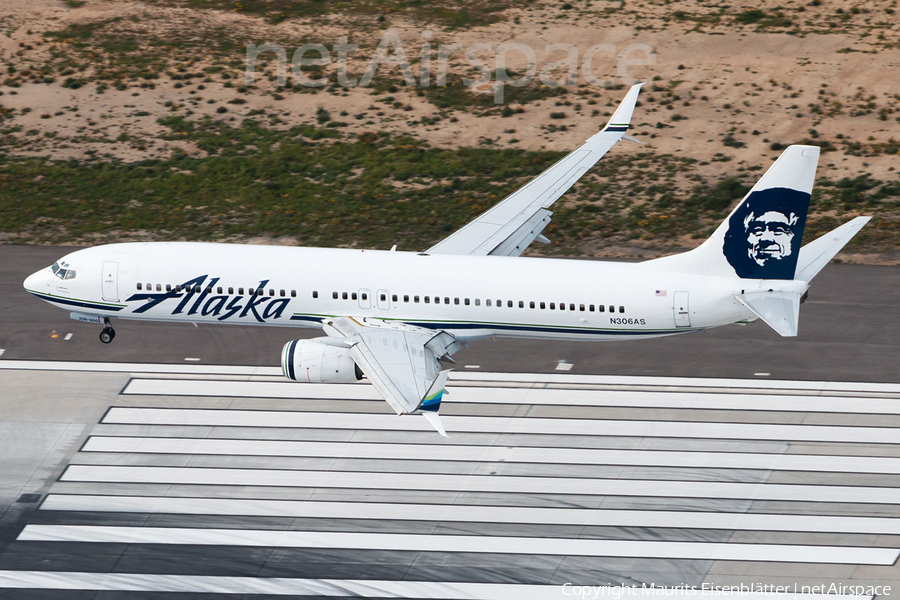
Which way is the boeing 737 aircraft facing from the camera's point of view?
to the viewer's left

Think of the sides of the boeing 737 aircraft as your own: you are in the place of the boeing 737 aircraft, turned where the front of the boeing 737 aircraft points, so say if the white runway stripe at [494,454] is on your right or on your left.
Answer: on your left

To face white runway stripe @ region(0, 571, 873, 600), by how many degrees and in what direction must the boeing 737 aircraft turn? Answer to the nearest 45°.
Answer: approximately 90° to its left

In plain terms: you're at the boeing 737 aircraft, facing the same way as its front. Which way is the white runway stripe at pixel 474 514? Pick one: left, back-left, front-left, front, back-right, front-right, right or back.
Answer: left

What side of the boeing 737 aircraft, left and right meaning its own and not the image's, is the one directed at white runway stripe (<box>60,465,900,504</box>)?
left

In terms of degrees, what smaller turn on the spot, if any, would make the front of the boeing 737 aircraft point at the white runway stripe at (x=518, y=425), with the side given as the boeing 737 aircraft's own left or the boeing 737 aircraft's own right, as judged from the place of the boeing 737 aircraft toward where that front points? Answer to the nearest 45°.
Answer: approximately 135° to the boeing 737 aircraft's own left

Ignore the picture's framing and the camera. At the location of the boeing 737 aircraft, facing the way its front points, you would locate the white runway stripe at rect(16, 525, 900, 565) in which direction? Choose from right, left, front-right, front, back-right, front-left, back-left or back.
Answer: left
